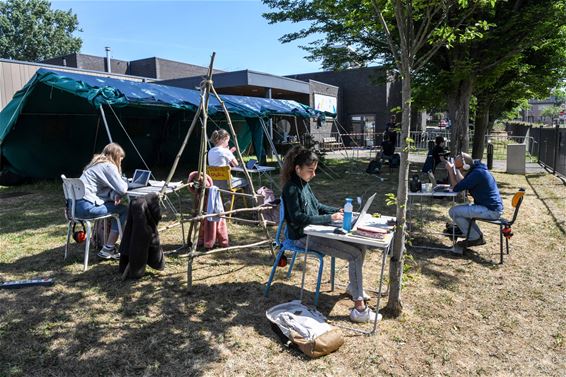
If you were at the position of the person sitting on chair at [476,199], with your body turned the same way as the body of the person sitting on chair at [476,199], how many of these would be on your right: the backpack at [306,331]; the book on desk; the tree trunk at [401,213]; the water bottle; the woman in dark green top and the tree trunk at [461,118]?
1

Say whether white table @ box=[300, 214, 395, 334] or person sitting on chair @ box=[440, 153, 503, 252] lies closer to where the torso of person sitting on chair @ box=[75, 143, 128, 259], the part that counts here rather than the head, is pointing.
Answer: the person sitting on chair

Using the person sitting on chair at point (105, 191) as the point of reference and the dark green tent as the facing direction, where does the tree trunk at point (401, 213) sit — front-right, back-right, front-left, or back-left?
back-right

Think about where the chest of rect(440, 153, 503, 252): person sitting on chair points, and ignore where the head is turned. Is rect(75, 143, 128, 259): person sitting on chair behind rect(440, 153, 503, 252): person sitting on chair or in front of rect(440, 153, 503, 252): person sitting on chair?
in front

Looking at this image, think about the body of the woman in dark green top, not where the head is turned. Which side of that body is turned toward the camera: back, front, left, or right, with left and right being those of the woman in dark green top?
right

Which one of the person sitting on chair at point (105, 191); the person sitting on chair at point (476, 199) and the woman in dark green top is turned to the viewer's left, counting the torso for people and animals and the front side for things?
the person sitting on chair at point (476, 199)

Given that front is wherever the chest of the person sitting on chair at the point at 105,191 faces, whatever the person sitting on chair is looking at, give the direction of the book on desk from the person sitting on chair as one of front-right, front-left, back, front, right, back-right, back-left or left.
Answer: front-right

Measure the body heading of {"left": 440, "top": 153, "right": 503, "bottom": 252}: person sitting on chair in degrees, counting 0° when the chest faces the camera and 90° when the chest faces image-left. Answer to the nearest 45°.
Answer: approximately 90°

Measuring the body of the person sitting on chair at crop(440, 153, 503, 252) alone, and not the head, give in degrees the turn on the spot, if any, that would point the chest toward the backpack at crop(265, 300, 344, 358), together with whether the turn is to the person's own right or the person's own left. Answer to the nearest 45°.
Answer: approximately 90° to the person's own left

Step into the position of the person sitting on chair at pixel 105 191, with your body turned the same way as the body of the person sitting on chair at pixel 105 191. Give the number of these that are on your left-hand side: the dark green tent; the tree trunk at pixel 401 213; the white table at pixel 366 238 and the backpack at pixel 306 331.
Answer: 1

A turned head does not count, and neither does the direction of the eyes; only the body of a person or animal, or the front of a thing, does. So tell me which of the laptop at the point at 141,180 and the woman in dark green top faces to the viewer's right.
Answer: the woman in dark green top

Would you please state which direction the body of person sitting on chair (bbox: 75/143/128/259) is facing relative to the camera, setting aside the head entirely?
to the viewer's right

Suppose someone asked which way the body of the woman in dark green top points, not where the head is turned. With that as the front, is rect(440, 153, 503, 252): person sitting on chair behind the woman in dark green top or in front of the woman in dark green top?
in front

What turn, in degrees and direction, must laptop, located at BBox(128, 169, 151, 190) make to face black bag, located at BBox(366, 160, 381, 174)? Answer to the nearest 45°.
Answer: approximately 180°
